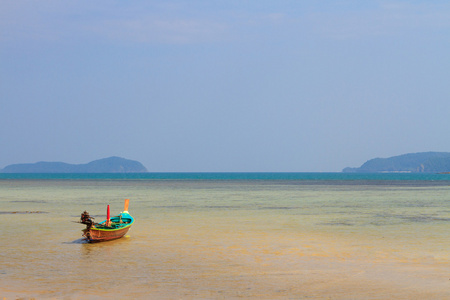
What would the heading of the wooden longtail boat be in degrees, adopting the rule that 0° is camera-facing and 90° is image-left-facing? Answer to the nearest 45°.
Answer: approximately 225°
